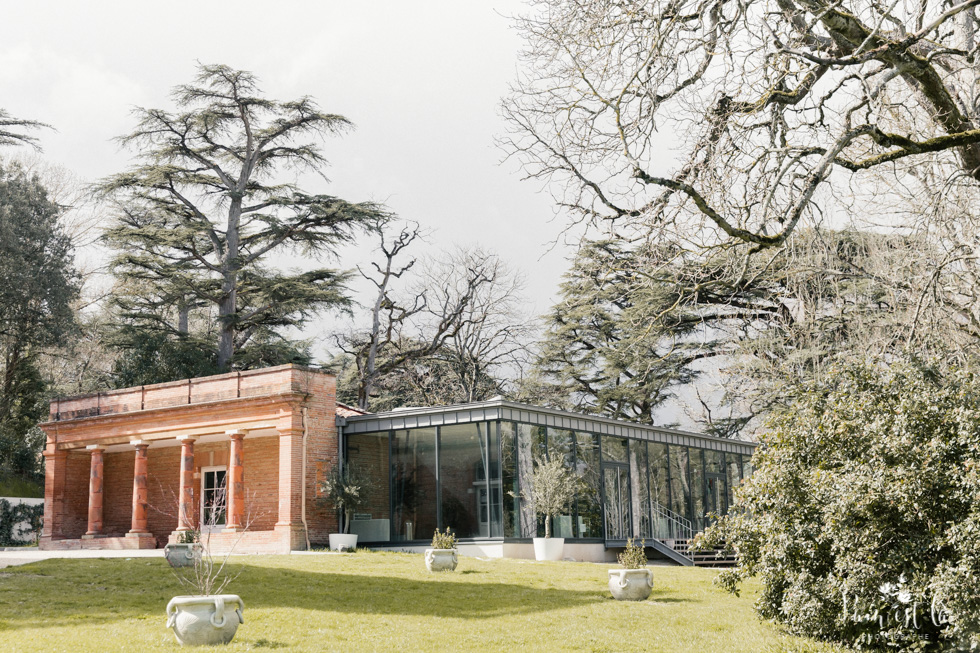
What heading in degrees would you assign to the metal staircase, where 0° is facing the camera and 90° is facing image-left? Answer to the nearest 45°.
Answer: approximately 315°

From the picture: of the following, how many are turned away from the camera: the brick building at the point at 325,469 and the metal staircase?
0

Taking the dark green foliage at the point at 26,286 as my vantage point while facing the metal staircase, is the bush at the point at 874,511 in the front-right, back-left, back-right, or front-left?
front-right

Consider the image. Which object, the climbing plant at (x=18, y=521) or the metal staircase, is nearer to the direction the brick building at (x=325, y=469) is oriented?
the climbing plant

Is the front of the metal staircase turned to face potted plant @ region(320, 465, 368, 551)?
no

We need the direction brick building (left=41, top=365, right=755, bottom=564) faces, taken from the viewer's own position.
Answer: facing the viewer and to the left of the viewer

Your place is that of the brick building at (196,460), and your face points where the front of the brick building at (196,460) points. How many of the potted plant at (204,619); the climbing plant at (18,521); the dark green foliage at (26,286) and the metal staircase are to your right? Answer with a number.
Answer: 2

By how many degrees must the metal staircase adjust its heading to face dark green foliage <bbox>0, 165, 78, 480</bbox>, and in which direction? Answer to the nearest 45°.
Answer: approximately 135° to its right

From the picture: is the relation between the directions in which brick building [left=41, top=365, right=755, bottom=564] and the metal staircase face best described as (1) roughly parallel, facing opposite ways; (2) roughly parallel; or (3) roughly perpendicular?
roughly perpendicular

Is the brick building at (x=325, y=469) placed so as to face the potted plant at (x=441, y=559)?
no

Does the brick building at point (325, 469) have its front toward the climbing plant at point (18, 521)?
no

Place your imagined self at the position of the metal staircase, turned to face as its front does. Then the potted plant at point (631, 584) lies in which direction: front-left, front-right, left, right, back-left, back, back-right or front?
front-right
